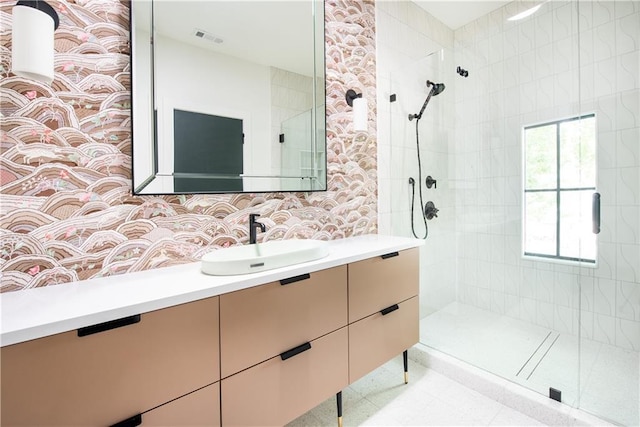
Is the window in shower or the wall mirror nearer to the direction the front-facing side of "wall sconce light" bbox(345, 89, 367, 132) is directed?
the window in shower

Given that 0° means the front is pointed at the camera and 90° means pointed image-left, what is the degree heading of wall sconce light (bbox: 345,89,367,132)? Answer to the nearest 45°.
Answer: approximately 315°

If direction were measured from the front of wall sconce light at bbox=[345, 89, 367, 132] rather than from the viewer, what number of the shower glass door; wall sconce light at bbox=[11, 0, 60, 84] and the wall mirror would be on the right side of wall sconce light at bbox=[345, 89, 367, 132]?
2

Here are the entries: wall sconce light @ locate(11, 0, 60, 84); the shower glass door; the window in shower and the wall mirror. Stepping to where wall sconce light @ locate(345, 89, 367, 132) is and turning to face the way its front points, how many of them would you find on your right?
2

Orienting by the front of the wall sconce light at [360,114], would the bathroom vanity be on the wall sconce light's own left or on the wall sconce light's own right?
on the wall sconce light's own right

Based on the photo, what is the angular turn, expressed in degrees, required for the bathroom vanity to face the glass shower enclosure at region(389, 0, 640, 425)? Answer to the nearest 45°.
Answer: approximately 45° to its left

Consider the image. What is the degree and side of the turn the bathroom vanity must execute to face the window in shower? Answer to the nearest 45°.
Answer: approximately 45° to its left

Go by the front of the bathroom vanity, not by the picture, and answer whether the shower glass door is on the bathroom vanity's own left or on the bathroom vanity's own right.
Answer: on the bathroom vanity's own left

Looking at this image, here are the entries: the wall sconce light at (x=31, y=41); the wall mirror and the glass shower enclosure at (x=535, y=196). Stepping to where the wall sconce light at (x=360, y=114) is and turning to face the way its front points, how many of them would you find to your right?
2
